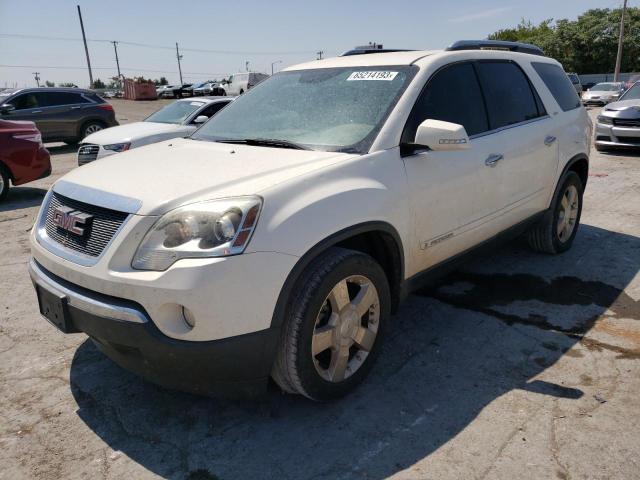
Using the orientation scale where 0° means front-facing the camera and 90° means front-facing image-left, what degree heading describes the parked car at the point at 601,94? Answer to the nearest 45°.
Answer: approximately 45°

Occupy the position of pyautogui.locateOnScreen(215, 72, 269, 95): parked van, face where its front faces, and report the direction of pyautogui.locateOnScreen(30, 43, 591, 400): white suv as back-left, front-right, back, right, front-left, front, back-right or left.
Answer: front-left

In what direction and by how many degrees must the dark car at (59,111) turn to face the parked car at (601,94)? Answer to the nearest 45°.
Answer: approximately 180°

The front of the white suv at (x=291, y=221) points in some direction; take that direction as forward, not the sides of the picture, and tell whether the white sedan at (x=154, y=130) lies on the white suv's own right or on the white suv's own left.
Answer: on the white suv's own right

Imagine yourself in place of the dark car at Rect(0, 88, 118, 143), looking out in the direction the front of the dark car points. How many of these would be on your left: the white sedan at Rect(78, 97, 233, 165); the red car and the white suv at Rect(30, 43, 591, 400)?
3

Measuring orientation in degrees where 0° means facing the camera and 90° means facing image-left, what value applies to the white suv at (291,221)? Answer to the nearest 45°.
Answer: approximately 45°

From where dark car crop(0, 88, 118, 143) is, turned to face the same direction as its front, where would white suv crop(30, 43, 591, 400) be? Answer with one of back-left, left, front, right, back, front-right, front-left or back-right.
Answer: left

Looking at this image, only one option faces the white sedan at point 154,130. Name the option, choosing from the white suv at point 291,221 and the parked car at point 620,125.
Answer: the parked car

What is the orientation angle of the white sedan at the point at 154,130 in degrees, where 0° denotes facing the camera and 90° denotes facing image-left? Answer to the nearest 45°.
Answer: approximately 45°

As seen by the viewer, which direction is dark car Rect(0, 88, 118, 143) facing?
to the viewer's left

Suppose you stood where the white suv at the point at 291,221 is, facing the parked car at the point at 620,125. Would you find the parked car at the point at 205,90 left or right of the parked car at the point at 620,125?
left

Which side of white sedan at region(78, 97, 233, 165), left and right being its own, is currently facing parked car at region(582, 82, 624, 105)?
back

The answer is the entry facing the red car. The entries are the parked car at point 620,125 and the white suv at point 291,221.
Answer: the parked car

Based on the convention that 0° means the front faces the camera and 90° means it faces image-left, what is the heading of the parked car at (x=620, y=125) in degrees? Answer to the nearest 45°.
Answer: approximately 45°

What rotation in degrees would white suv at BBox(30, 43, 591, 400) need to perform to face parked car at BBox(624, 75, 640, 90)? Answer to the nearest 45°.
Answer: approximately 180°
